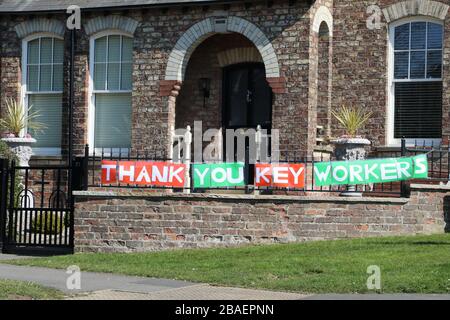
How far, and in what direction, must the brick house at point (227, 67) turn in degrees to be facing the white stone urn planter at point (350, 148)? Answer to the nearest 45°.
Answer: approximately 45° to its left

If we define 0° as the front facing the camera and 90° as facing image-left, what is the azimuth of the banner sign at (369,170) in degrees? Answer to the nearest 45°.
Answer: approximately 0°

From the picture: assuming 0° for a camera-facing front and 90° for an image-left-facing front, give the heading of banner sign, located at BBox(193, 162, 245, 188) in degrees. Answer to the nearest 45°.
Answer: approximately 0°

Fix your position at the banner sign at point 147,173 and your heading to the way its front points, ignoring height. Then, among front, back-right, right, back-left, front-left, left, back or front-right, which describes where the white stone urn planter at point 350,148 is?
left

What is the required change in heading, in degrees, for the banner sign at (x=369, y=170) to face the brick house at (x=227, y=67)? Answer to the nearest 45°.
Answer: approximately 135° to its right

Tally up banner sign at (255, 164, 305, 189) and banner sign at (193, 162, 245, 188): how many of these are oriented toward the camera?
2

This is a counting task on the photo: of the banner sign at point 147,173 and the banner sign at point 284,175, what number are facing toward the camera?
2

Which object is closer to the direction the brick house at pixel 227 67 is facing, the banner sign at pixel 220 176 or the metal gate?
the banner sign

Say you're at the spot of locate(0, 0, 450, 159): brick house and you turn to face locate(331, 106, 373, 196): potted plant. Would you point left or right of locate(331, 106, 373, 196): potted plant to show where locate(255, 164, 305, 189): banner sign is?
right
